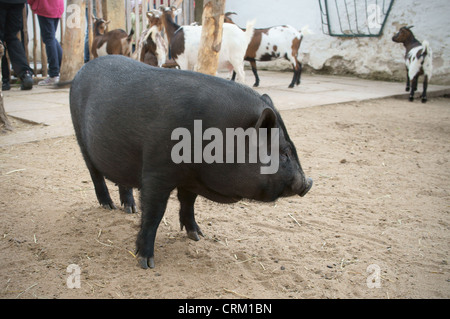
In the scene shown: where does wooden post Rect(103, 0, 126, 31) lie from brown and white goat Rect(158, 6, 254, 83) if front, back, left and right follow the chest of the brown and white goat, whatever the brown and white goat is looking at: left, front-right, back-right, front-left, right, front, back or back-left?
front-right

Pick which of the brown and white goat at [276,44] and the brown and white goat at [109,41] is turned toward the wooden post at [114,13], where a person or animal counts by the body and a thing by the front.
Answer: the brown and white goat at [276,44]

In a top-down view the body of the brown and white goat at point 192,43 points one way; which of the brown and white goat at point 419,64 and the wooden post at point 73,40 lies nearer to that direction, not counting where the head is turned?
the wooden post

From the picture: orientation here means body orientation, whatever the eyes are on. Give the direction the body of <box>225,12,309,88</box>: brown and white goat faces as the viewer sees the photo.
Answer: to the viewer's left

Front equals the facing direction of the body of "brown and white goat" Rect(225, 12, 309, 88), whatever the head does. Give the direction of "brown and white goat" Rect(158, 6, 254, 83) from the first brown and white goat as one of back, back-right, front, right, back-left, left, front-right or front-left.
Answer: front-left

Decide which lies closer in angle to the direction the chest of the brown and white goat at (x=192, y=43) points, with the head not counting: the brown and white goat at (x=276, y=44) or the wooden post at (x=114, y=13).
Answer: the wooden post

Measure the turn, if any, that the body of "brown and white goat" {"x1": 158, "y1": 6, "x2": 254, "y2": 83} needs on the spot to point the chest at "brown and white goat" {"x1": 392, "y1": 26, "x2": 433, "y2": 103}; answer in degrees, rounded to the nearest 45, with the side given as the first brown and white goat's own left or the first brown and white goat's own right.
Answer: approximately 180°

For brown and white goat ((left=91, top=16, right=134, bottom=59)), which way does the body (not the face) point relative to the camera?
to the viewer's left

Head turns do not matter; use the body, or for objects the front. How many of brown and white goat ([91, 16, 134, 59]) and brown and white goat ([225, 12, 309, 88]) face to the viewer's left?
2

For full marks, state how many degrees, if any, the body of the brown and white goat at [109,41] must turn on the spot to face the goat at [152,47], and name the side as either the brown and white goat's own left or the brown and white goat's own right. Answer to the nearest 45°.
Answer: approximately 135° to the brown and white goat's own left

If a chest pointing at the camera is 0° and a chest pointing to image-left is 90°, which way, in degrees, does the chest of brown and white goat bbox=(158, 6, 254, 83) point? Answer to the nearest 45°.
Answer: approximately 90°
